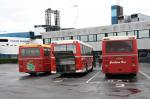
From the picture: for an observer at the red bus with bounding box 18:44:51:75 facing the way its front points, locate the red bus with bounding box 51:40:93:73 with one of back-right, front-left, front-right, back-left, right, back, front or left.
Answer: right

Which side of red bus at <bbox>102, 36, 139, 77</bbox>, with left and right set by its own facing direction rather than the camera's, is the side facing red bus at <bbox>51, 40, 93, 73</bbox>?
left

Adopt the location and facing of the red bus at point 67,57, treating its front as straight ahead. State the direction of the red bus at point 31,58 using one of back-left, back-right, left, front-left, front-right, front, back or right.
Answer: left

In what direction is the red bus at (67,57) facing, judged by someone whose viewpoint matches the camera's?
facing away from the viewer and to the right of the viewer

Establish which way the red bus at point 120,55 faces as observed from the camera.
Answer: facing away from the viewer

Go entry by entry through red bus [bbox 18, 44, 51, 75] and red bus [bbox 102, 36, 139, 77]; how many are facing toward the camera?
0

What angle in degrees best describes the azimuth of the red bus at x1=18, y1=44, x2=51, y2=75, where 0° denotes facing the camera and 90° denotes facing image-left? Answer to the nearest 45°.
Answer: approximately 225°

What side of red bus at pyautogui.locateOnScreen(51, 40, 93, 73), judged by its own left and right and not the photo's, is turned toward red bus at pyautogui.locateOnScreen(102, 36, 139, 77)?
right

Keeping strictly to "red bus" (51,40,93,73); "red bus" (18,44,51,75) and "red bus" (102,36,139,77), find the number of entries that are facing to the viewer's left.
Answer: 0

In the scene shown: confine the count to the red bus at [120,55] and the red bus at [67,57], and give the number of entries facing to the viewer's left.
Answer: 0
